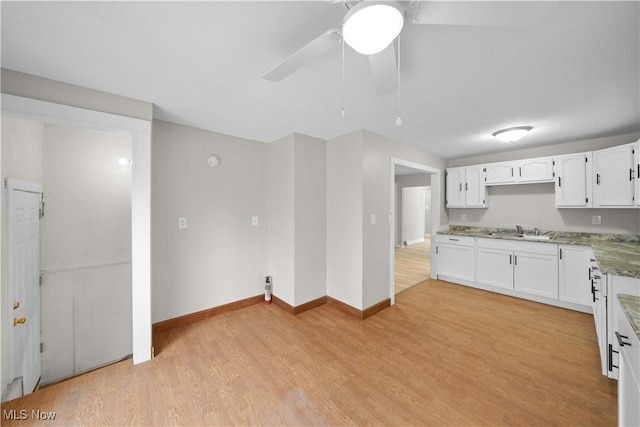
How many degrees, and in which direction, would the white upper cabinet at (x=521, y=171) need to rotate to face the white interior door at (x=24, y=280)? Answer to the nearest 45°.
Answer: approximately 45° to its right

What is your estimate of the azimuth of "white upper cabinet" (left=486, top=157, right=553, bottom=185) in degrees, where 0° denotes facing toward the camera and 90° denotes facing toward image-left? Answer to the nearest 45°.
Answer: approximately 0°

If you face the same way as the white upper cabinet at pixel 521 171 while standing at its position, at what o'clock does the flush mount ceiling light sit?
The flush mount ceiling light is roughly at 12 o'clock from the white upper cabinet.

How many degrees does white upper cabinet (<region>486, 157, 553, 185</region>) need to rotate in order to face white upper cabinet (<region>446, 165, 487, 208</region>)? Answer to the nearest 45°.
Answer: approximately 90° to its right

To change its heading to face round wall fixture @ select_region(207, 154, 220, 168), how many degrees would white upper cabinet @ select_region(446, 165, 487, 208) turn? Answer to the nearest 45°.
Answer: approximately 45° to its right

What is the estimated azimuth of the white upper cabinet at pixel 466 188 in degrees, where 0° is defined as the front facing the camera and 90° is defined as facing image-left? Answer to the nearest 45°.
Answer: approximately 0°

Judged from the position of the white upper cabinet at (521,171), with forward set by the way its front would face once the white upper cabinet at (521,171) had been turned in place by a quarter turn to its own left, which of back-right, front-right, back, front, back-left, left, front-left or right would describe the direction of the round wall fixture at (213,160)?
back-right

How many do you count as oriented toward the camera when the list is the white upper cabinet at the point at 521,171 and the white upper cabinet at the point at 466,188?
2
